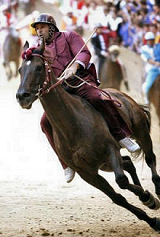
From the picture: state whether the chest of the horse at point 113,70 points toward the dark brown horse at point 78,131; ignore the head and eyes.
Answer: yes

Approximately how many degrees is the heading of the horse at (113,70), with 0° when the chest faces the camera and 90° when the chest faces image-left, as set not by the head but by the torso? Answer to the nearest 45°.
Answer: approximately 0°
